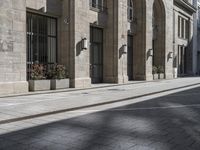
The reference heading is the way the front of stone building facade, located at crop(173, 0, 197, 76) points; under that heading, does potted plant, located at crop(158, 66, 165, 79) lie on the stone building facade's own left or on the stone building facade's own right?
on the stone building facade's own right

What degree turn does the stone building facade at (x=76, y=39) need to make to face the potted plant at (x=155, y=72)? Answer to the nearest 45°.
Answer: approximately 90° to its left

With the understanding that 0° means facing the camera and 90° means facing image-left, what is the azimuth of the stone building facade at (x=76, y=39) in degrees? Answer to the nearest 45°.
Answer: approximately 315°

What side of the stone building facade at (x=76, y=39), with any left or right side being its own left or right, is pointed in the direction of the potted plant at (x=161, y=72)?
left

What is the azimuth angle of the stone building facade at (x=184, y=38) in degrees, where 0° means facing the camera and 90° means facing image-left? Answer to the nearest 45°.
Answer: approximately 315°

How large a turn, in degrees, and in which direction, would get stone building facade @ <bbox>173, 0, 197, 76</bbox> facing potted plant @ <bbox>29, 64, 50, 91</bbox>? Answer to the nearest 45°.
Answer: approximately 45° to its right
